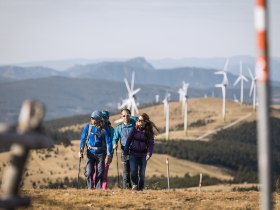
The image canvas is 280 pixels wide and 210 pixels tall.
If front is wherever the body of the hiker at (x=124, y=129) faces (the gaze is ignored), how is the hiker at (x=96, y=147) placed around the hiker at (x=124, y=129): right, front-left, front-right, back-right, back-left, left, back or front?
right

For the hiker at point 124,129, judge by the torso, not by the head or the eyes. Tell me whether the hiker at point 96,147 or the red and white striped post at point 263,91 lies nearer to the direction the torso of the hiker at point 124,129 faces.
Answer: the red and white striped post

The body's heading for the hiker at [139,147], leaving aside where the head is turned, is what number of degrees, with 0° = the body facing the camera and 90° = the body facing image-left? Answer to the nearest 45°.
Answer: approximately 0°

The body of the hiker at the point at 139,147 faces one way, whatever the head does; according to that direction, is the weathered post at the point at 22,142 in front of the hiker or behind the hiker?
in front

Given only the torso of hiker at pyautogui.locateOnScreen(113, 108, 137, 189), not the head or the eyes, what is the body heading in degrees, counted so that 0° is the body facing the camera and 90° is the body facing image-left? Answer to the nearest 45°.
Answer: approximately 0°

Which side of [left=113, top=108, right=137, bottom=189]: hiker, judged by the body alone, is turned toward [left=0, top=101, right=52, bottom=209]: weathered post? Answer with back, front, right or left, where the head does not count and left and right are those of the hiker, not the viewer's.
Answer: front

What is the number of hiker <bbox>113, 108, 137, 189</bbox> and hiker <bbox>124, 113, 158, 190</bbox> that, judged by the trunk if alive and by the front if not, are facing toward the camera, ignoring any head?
2

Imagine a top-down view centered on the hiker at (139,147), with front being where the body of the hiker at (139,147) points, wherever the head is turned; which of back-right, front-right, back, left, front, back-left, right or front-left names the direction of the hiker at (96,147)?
right
